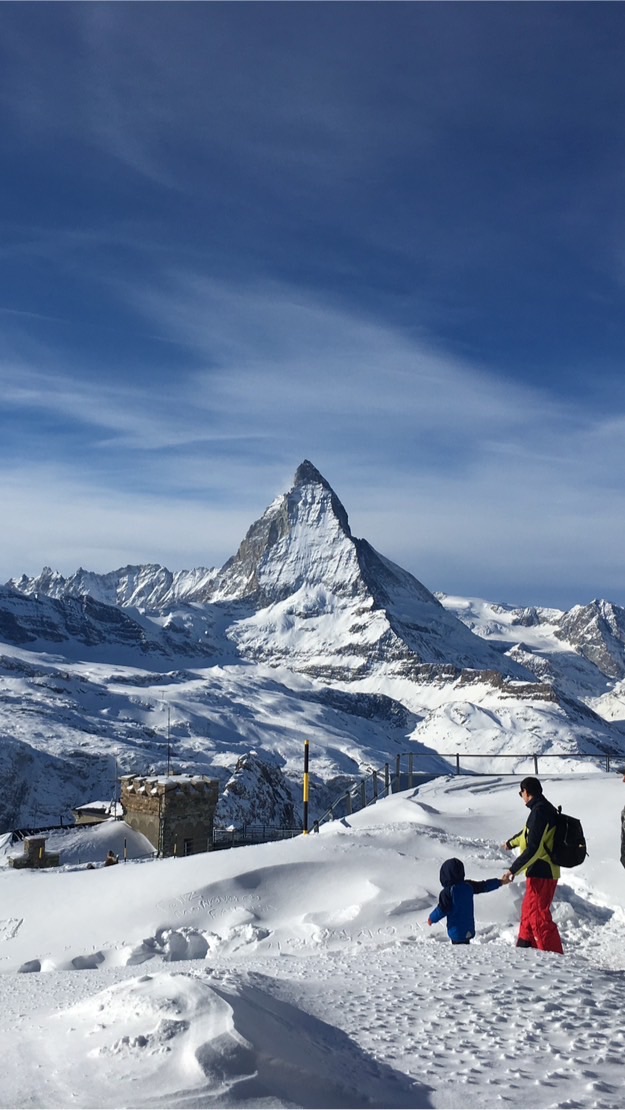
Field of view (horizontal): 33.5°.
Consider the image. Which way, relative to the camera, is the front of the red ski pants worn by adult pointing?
to the viewer's left

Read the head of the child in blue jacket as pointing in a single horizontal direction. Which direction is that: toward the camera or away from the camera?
away from the camera

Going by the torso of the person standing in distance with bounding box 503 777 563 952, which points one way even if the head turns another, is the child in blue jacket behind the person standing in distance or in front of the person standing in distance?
in front

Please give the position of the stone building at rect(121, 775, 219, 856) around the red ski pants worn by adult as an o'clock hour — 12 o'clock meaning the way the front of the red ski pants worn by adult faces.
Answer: The stone building is roughly at 2 o'clock from the red ski pants worn by adult.

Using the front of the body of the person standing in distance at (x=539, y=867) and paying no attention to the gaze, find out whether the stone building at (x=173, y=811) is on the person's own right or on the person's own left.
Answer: on the person's own right

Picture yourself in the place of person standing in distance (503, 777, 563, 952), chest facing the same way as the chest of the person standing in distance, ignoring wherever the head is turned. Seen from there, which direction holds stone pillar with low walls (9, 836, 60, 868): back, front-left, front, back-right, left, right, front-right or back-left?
front-right

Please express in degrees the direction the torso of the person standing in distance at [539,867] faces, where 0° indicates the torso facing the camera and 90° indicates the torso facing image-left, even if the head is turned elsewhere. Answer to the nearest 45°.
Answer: approximately 90°
